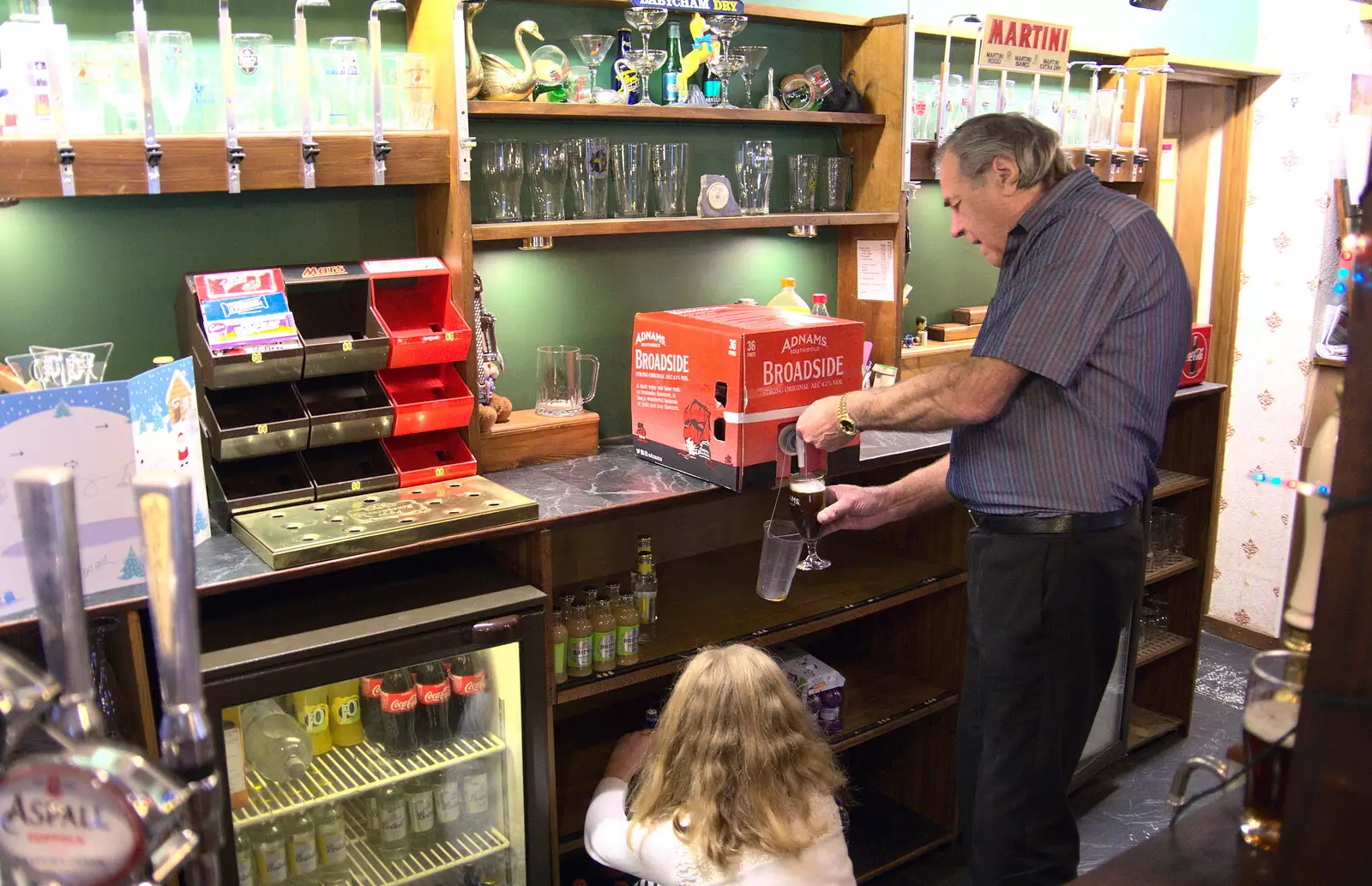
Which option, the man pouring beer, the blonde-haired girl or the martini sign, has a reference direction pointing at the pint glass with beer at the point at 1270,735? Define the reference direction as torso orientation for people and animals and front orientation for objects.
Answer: the martini sign

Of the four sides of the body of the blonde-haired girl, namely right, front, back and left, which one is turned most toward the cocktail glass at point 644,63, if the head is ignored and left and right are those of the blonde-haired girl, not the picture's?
front

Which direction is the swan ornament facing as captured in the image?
to the viewer's right

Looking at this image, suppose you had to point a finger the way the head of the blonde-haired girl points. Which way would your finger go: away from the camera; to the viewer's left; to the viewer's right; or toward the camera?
away from the camera

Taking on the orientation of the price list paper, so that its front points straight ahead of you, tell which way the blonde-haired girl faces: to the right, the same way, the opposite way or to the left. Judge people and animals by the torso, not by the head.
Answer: the opposite way

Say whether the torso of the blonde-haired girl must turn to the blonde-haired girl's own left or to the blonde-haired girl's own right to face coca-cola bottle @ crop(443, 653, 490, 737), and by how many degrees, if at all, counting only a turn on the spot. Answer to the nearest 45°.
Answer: approximately 45° to the blonde-haired girl's own left

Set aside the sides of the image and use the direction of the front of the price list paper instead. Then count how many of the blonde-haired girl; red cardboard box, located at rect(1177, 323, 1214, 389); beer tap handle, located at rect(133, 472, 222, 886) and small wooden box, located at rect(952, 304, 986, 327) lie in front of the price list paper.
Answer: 2

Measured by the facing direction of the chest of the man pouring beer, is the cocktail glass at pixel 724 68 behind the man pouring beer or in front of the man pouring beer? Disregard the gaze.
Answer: in front

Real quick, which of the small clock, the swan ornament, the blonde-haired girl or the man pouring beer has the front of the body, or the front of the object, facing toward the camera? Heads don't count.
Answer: the small clock

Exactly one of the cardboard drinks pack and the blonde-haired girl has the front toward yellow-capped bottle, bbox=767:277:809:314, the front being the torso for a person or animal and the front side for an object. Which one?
the blonde-haired girl

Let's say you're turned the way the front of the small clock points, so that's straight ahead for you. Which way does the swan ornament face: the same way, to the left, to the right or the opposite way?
to the left

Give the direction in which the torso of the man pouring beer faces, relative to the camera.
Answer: to the viewer's left

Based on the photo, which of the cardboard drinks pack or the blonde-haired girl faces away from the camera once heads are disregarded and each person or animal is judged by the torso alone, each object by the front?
the blonde-haired girl

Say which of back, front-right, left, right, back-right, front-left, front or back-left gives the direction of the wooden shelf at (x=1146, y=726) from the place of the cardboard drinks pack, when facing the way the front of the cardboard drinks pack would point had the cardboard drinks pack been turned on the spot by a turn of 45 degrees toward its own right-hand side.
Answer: back-left

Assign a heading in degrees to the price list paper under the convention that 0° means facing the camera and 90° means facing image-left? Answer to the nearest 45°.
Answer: approximately 0°

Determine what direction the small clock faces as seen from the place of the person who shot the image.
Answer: facing the viewer
